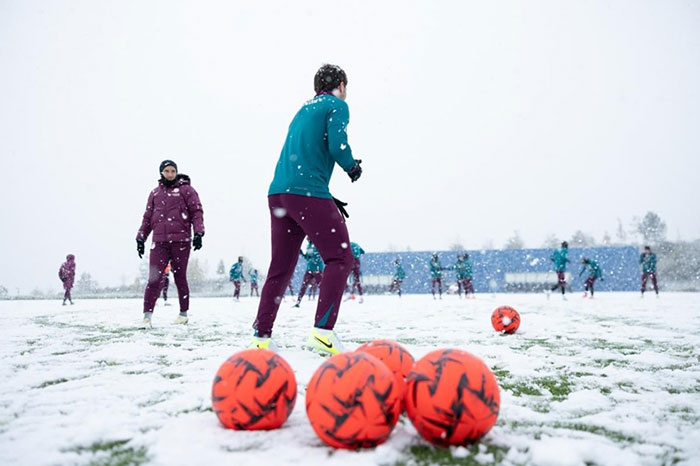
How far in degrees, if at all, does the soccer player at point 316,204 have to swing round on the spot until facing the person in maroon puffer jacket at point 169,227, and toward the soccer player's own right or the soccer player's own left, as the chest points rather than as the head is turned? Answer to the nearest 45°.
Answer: approximately 90° to the soccer player's own left

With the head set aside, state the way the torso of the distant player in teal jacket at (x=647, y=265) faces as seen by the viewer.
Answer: toward the camera

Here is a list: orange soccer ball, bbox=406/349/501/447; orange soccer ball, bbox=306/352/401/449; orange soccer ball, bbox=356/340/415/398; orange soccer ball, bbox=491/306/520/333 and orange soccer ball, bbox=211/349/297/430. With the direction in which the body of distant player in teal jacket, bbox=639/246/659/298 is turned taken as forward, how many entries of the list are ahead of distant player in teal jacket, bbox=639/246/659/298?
5

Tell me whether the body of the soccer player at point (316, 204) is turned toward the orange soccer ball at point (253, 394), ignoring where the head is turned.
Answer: no

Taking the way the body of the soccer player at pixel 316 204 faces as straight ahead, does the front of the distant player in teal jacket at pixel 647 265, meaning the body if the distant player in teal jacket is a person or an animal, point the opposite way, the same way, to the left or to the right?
the opposite way

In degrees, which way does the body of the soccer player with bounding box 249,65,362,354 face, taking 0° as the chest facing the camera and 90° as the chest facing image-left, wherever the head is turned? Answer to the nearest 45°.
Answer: approximately 225°

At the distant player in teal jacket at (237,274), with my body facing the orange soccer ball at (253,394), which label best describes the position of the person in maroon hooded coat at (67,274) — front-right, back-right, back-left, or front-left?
front-right

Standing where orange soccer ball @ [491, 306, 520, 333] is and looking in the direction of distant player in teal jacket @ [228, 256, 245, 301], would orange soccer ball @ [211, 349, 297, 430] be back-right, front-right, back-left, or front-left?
back-left

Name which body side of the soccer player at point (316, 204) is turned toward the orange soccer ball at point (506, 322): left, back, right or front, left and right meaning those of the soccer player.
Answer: front

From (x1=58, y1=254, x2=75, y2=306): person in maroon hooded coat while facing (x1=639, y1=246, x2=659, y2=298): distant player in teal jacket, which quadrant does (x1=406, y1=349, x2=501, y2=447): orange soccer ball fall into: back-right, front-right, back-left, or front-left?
front-right
